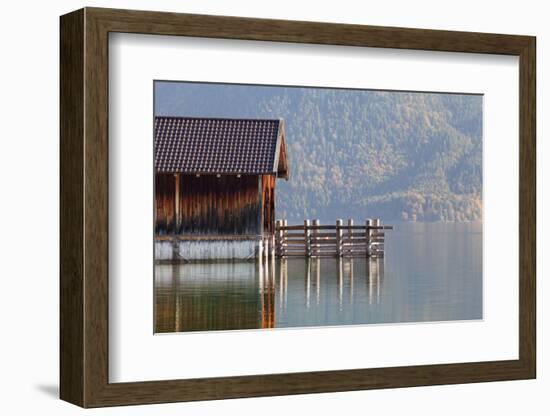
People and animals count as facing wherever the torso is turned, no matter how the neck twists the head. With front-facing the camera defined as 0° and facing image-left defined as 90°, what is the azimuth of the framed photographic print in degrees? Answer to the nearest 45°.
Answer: approximately 315°
